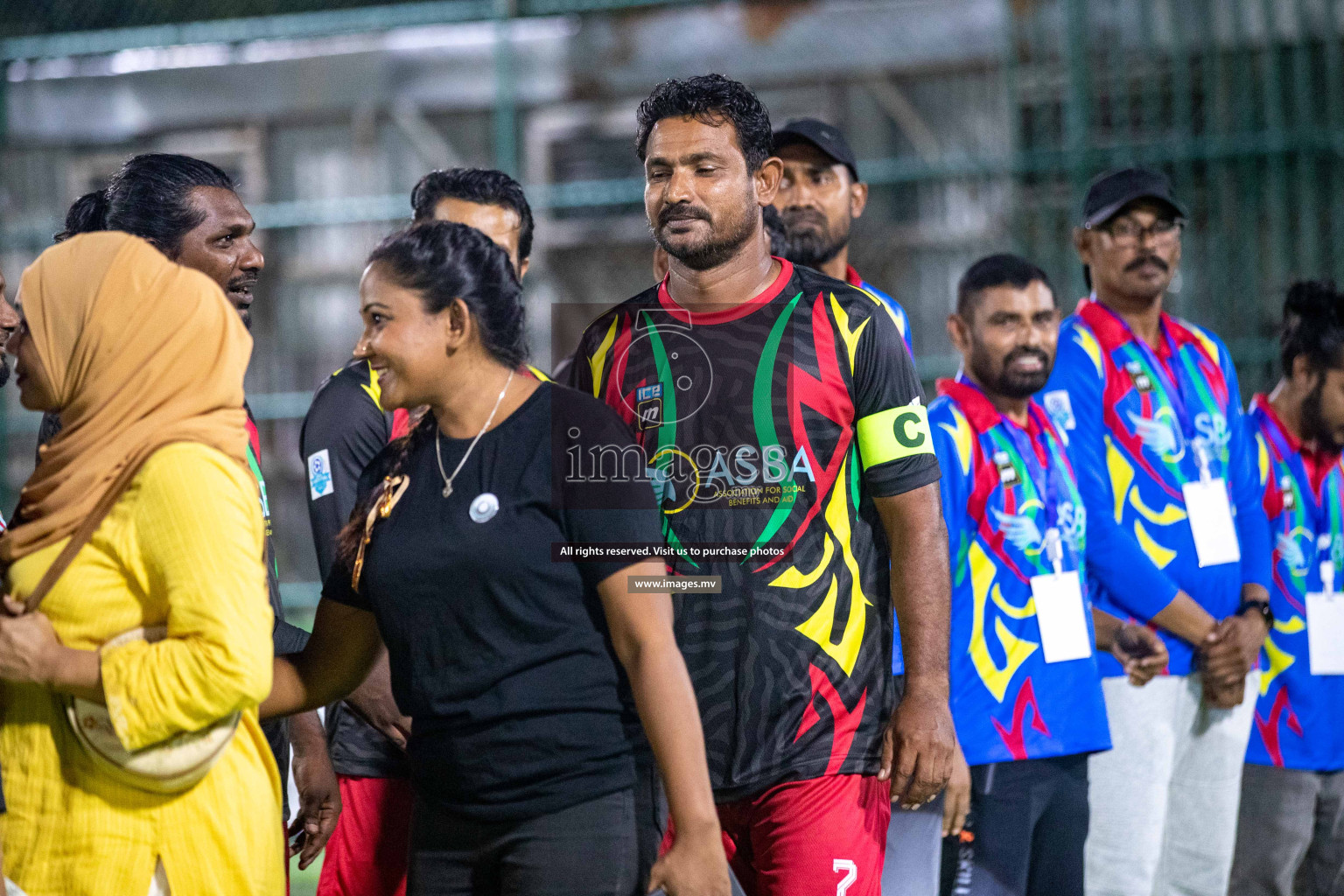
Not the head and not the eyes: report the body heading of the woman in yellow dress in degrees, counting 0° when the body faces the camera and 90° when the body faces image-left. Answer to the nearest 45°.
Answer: approximately 90°

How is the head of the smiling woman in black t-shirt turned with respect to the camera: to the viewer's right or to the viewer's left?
to the viewer's left

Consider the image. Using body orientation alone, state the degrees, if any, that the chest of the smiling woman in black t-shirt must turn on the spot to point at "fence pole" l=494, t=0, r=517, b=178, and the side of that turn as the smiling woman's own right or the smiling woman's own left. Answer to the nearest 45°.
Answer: approximately 135° to the smiling woman's own right

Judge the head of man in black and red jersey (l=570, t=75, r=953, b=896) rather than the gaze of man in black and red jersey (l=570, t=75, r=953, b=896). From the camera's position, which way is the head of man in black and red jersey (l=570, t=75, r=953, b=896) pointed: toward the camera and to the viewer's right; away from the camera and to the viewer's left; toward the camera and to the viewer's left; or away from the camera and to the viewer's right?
toward the camera and to the viewer's left

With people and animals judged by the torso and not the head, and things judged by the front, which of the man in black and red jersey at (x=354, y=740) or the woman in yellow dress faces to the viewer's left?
the woman in yellow dress

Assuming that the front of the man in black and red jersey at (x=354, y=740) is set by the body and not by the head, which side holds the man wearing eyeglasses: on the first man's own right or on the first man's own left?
on the first man's own left
